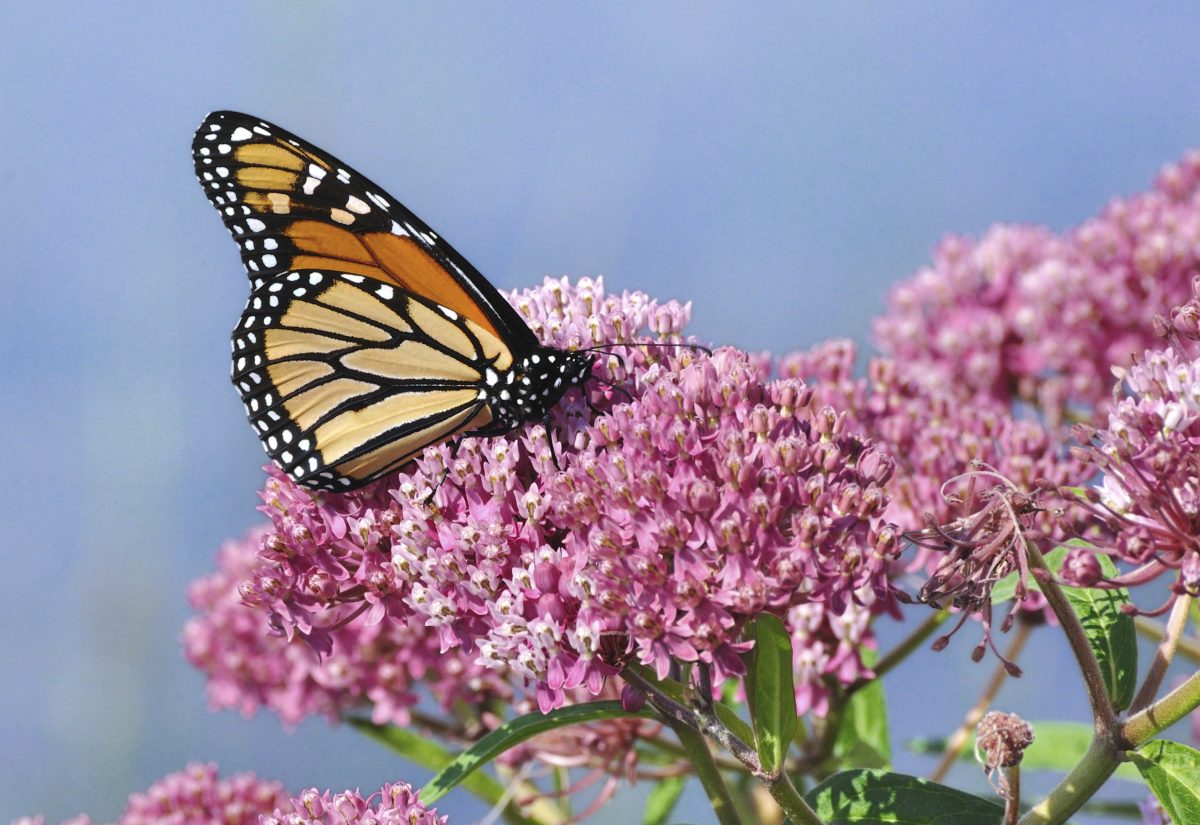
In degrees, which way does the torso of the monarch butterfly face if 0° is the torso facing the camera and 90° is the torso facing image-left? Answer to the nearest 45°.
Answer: approximately 270°

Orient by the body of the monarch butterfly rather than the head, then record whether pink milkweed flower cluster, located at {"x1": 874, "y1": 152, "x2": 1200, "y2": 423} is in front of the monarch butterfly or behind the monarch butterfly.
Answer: in front
